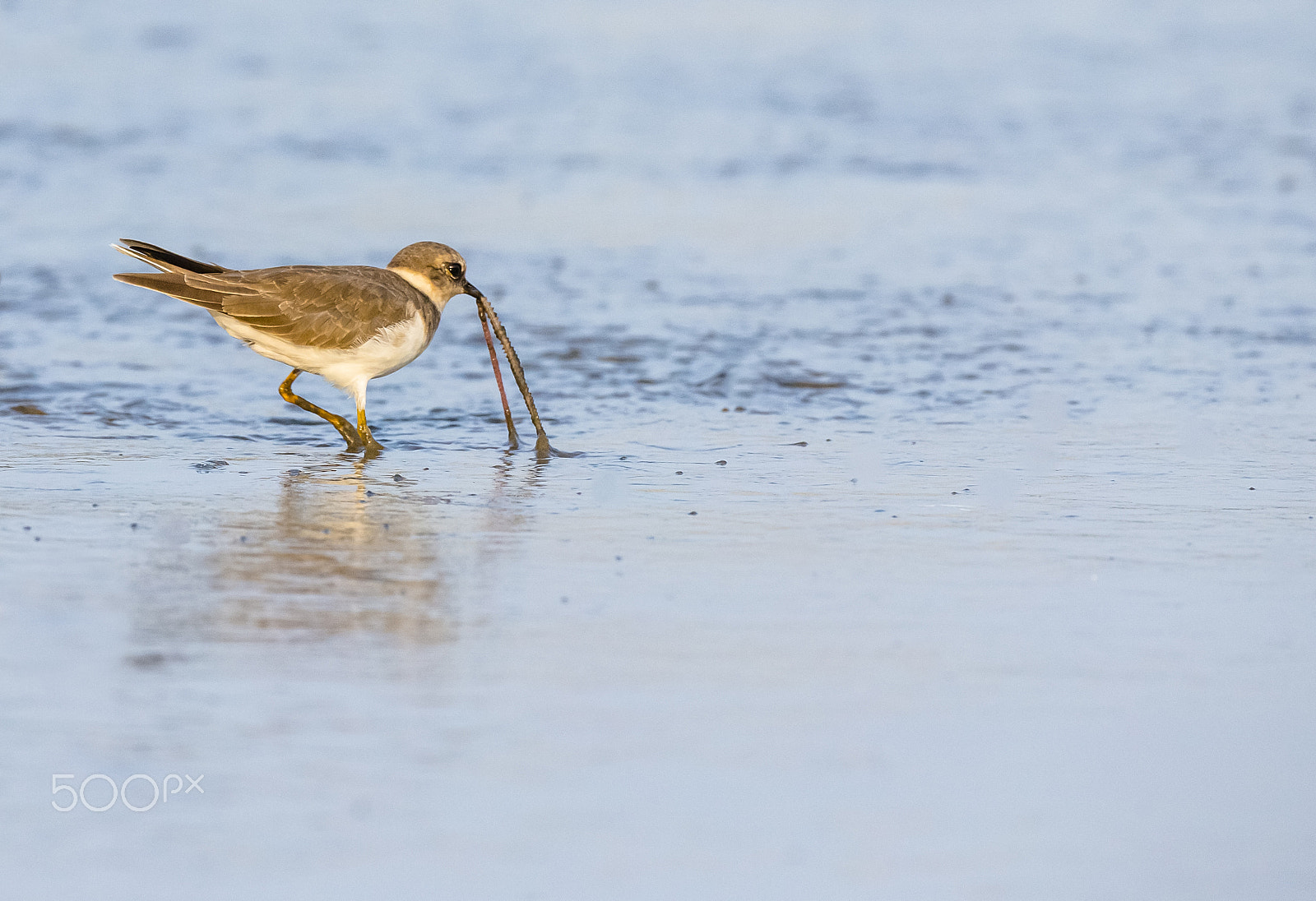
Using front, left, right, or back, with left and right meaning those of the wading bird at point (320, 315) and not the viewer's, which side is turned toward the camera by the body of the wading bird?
right
